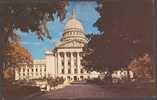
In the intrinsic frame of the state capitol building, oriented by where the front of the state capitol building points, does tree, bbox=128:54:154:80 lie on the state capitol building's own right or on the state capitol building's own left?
on the state capitol building's own left

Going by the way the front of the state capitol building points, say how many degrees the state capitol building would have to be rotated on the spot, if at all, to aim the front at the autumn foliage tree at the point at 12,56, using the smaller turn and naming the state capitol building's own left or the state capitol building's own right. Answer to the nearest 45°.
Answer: approximately 90° to the state capitol building's own right

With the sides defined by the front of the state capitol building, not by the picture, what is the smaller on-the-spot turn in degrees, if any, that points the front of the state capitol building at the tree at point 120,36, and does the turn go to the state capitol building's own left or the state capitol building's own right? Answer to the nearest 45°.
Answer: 0° — it already faces it

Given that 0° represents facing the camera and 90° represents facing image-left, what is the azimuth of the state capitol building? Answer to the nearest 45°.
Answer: approximately 0°
